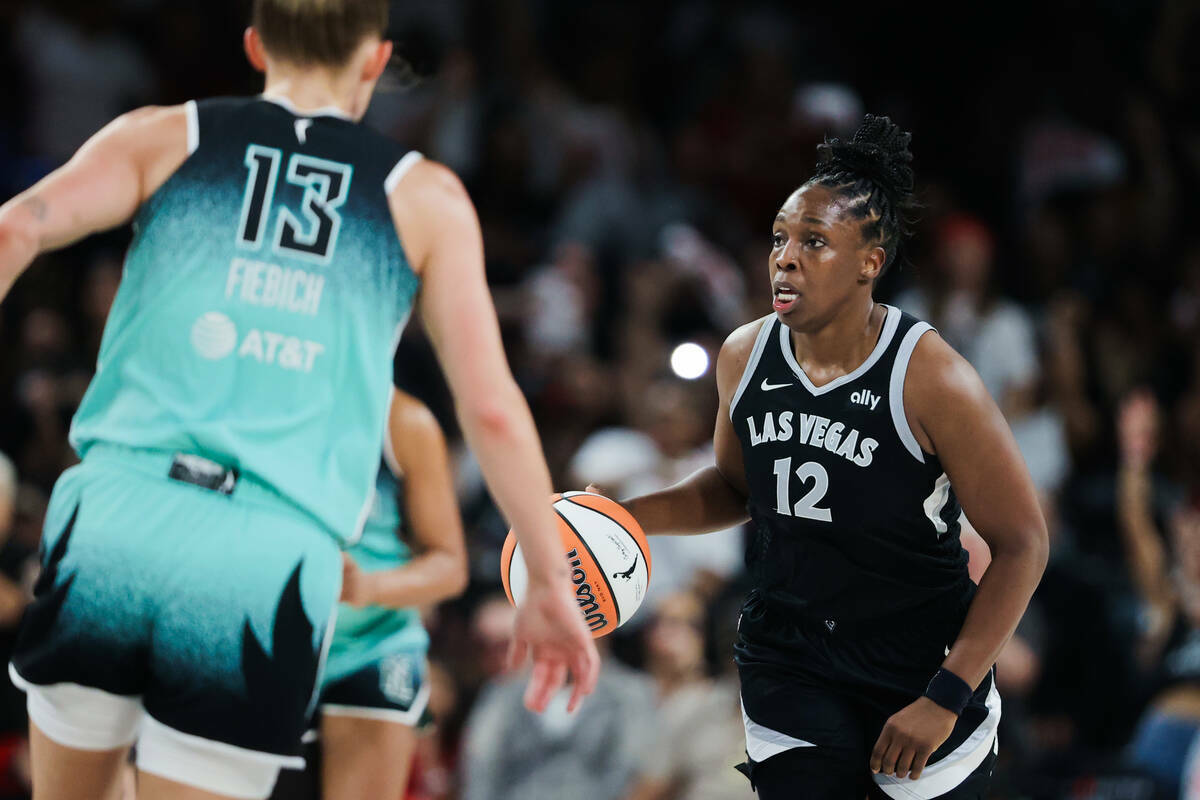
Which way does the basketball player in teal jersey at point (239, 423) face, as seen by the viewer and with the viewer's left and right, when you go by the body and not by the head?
facing away from the viewer

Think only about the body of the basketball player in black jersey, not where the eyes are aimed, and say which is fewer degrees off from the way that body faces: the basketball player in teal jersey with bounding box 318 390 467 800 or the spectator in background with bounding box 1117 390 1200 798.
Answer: the basketball player in teal jersey

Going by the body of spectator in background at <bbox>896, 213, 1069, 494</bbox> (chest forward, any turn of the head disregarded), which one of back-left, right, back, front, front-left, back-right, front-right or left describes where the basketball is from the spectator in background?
front

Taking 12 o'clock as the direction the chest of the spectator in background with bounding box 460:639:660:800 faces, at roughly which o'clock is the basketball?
The basketball is roughly at 12 o'clock from the spectator in background.

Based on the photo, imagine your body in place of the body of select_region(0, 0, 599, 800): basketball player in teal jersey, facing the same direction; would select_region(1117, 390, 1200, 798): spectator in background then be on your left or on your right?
on your right

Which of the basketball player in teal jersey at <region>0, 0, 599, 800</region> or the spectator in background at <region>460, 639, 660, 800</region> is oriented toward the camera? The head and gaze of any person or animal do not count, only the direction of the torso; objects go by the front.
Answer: the spectator in background

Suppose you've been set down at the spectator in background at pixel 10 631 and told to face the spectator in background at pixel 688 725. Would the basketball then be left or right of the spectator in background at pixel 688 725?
right

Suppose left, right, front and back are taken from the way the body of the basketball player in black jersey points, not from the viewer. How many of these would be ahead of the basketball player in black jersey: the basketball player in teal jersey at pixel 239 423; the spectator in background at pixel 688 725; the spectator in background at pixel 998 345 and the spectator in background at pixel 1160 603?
1

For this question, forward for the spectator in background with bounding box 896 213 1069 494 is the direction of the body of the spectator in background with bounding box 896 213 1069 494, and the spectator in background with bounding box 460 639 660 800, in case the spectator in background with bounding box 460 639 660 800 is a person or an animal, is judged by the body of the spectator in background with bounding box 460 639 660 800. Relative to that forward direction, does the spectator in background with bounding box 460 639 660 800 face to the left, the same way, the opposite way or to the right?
the same way

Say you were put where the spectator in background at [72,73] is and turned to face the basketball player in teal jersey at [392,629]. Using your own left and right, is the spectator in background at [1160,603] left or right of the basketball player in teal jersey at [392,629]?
left

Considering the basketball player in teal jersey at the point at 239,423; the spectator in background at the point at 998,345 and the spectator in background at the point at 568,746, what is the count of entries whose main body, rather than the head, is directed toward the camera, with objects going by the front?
2

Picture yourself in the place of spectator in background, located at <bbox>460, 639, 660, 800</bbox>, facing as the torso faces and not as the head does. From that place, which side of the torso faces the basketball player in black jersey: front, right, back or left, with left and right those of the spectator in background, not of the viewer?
front

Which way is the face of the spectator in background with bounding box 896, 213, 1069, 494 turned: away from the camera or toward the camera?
toward the camera

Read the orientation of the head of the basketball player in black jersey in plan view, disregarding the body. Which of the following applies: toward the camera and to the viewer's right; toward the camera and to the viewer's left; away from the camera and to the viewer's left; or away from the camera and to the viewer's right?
toward the camera and to the viewer's left

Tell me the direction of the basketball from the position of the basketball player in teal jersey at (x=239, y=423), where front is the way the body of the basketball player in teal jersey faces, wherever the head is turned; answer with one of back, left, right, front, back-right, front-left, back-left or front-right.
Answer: front-right

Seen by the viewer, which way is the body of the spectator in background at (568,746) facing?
toward the camera

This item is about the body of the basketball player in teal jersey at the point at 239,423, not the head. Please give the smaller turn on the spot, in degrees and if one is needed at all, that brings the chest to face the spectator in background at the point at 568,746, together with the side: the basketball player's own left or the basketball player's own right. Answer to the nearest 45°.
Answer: approximately 45° to the basketball player's own right

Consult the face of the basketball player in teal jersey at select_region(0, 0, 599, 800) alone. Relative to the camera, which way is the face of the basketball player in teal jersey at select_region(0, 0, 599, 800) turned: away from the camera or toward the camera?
away from the camera

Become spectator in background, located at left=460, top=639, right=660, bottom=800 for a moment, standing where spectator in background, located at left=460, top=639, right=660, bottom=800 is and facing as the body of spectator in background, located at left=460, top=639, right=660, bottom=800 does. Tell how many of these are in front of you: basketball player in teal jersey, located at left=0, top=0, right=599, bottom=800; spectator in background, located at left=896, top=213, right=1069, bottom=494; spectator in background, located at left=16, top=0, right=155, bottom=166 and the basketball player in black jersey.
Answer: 2

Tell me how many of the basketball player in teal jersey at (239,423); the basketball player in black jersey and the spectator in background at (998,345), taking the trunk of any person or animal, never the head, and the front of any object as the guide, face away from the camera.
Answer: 1

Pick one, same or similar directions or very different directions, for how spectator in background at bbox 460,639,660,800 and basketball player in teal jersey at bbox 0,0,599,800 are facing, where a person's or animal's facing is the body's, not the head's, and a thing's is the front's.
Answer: very different directions
